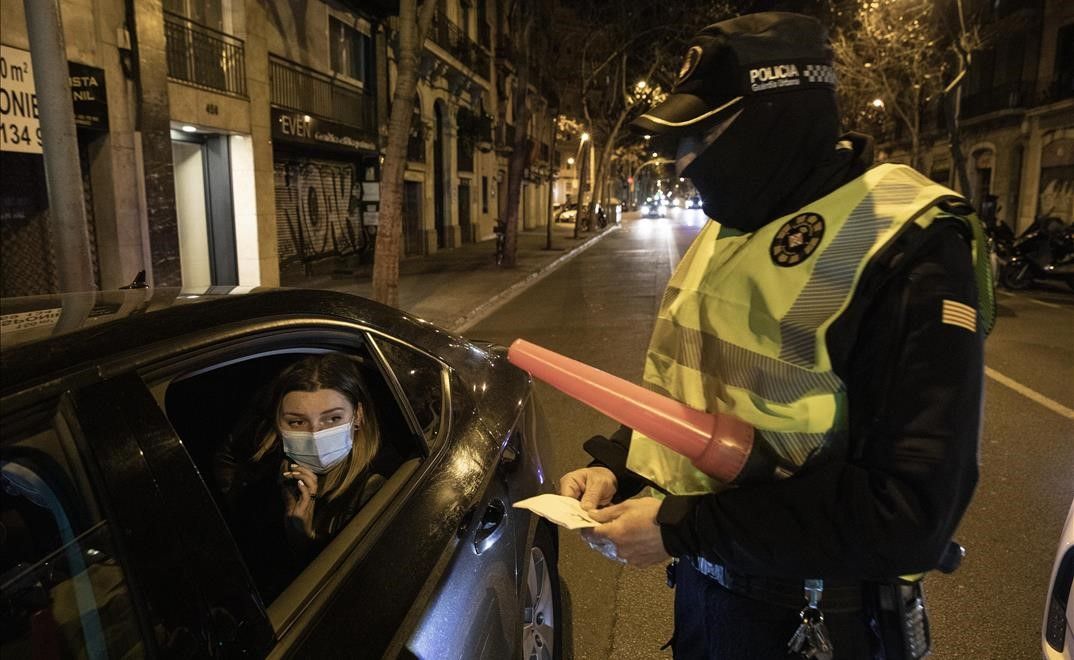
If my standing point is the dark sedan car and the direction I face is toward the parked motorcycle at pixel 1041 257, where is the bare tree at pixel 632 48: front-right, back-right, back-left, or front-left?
front-left

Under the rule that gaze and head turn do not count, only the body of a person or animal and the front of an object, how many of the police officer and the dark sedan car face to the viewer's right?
0

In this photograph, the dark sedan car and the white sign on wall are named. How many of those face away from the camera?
0

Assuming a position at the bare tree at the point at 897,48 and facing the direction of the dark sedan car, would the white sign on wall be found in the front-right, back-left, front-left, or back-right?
front-right

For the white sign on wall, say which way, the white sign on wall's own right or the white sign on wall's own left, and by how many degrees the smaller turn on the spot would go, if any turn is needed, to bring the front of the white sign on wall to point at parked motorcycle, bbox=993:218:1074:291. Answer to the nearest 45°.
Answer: approximately 45° to the white sign on wall's own left

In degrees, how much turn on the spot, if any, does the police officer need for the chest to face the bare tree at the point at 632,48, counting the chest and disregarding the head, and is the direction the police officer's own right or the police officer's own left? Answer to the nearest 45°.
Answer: approximately 135° to the police officer's own right

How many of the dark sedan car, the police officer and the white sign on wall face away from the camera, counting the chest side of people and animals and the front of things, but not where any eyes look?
0

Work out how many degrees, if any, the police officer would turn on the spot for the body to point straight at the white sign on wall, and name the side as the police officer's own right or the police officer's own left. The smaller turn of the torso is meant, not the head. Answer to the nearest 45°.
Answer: approximately 90° to the police officer's own right

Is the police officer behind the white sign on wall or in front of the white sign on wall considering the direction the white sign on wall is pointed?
in front

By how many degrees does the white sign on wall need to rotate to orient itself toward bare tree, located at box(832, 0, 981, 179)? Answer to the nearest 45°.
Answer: approximately 45° to its left

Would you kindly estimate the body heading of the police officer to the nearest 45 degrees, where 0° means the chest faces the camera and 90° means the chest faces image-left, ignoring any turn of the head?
approximately 45°

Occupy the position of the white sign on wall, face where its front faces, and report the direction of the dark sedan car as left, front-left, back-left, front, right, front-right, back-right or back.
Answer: front-right

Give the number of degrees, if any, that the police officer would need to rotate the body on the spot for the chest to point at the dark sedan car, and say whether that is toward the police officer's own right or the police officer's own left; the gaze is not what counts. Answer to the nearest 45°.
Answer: approximately 45° to the police officer's own right

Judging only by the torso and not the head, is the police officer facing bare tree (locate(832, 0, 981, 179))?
no

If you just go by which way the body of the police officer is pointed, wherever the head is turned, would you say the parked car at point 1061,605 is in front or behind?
behind
